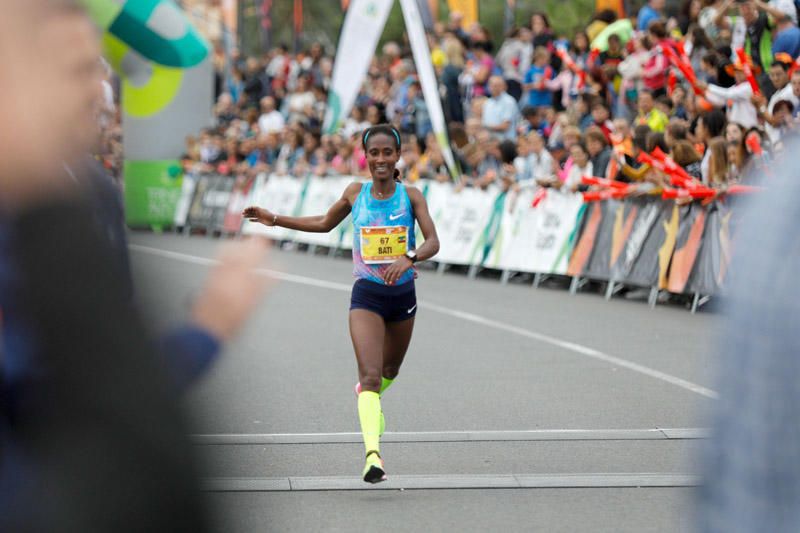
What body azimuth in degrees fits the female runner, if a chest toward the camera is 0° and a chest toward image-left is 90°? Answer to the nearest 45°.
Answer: approximately 0°

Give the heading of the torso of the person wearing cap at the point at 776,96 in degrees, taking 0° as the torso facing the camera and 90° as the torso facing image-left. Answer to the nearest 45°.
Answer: approximately 45°

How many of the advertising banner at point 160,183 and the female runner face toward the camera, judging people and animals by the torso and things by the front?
2

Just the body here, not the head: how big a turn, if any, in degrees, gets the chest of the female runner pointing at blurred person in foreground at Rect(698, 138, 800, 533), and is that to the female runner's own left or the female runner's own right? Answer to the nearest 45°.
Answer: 0° — they already face them

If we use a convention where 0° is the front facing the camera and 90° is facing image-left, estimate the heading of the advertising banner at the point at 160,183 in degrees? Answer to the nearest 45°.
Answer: approximately 0°

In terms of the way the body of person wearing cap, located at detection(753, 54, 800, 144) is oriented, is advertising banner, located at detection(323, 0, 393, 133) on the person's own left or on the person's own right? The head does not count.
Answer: on the person's own right
